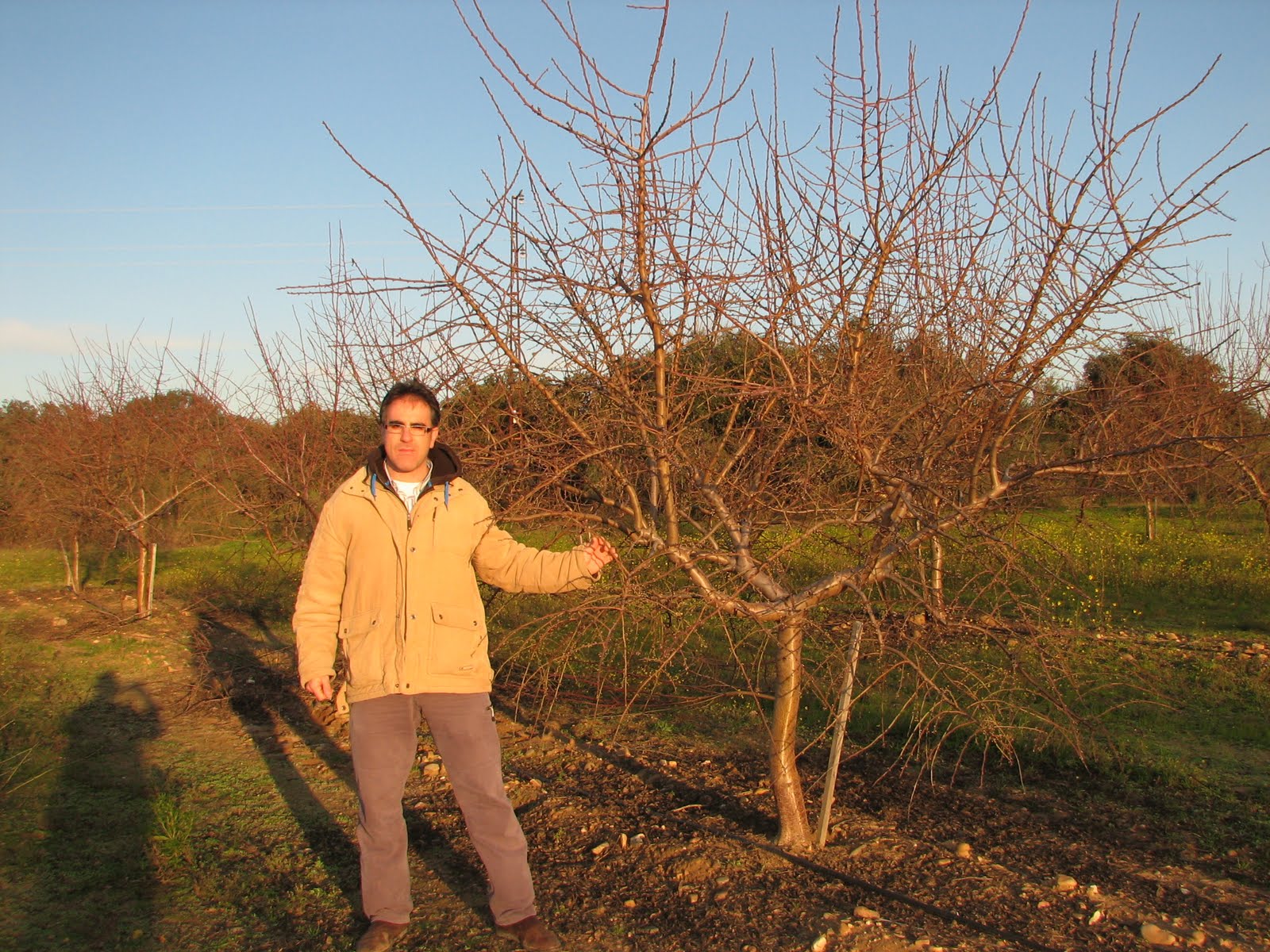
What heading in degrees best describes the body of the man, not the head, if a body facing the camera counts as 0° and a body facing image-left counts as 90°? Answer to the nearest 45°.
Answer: approximately 0°

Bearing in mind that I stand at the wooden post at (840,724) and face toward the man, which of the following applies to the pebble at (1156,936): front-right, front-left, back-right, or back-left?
back-left

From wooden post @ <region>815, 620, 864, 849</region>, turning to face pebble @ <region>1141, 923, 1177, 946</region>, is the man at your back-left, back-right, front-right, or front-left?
back-right

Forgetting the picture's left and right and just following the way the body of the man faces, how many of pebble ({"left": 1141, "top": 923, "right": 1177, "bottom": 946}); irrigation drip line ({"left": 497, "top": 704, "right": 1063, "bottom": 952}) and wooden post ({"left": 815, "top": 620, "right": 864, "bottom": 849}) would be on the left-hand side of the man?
3

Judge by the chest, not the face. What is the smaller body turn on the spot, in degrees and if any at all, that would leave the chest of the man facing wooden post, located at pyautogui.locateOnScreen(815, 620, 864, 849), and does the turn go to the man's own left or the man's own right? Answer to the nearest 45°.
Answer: approximately 90° to the man's own left

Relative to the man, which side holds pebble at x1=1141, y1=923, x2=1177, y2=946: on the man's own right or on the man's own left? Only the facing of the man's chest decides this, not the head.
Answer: on the man's own left

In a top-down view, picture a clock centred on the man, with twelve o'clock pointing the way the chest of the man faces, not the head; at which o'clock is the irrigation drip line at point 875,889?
The irrigation drip line is roughly at 9 o'clock from the man.
